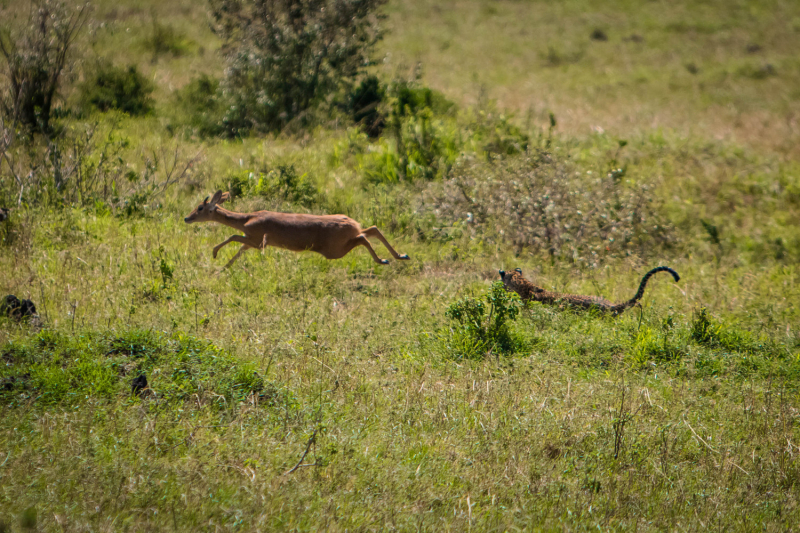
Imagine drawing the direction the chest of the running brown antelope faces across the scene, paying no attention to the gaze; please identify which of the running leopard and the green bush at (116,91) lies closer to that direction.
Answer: the green bush

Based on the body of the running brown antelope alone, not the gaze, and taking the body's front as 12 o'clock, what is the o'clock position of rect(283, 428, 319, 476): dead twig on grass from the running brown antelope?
The dead twig on grass is roughly at 9 o'clock from the running brown antelope.

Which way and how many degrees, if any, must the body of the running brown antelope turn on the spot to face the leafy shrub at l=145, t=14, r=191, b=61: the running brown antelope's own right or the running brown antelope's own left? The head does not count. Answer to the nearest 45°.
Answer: approximately 90° to the running brown antelope's own right

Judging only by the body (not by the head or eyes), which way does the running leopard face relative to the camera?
to the viewer's left

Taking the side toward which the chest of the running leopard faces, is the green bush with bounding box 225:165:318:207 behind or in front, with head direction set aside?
in front

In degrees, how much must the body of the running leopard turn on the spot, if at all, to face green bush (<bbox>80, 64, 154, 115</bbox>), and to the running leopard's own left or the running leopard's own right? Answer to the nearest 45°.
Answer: approximately 45° to the running leopard's own right

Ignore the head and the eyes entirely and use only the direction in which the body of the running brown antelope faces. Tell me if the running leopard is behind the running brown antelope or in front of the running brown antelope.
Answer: behind

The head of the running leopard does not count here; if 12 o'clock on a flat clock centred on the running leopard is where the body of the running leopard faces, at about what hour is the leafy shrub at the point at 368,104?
The leafy shrub is roughly at 2 o'clock from the running leopard.

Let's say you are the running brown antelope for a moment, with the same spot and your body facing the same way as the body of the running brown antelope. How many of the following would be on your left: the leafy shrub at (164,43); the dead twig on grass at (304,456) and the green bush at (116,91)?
1

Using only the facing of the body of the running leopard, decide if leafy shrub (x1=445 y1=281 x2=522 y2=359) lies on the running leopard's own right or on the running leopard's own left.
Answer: on the running leopard's own left

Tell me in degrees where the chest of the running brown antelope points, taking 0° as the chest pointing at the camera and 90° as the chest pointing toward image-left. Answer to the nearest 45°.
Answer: approximately 90°

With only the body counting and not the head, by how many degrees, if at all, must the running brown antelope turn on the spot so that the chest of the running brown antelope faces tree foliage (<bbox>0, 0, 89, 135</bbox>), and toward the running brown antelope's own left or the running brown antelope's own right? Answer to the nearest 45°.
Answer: approximately 45° to the running brown antelope's own right

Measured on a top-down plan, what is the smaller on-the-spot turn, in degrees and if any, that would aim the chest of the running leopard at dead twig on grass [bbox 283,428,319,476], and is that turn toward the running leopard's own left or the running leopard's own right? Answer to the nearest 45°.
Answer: approximately 90° to the running leopard's own left

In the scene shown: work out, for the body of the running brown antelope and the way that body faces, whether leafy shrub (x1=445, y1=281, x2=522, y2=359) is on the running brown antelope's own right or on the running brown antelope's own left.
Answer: on the running brown antelope's own left

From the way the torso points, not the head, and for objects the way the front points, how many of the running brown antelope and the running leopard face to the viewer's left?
2
